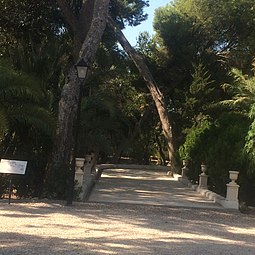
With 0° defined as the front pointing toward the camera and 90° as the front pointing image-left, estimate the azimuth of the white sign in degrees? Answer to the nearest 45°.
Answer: approximately 0°

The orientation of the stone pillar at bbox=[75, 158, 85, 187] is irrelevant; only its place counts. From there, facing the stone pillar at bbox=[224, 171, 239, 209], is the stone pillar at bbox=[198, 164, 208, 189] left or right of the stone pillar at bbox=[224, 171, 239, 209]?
left

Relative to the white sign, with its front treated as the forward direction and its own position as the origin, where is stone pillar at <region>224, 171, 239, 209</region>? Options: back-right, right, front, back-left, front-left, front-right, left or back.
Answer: left

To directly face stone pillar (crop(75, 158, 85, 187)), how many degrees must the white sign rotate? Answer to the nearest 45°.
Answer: approximately 135° to its left
